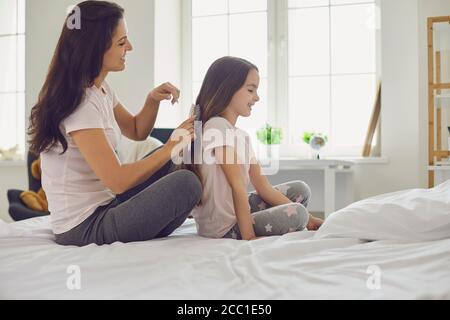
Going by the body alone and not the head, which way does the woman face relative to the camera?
to the viewer's right

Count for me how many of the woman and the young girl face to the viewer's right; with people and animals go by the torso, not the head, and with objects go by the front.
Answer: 2

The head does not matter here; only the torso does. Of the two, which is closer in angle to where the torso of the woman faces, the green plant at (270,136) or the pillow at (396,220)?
the pillow

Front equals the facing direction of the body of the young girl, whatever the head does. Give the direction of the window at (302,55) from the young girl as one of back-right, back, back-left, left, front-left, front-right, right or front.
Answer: left

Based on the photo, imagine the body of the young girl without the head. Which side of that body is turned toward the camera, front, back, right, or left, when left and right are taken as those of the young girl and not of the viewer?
right

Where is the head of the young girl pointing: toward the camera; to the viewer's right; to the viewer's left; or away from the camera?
to the viewer's right

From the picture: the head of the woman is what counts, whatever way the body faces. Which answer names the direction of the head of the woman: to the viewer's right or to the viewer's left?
to the viewer's right

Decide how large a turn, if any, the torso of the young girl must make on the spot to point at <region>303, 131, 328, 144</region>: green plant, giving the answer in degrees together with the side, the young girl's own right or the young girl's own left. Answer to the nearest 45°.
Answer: approximately 90° to the young girl's own left

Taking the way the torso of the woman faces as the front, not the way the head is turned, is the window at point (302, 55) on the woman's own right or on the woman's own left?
on the woman's own left
